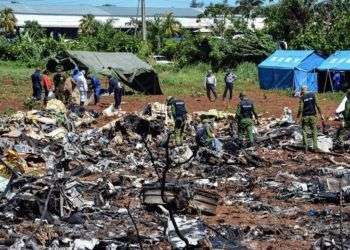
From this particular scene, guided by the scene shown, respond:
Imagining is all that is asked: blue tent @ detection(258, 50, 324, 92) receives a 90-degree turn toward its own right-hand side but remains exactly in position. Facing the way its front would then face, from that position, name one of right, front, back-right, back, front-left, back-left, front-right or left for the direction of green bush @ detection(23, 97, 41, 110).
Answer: front

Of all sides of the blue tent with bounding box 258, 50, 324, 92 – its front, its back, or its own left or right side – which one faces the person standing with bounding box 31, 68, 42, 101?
right

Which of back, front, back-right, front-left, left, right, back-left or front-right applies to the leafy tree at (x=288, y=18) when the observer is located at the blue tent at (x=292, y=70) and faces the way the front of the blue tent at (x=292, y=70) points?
back-left

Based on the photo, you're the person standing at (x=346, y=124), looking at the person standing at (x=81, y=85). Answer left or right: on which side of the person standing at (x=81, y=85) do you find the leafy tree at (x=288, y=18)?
right

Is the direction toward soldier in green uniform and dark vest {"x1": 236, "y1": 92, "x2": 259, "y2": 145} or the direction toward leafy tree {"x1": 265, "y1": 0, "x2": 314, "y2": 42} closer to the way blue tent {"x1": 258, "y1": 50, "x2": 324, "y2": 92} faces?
the soldier in green uniform and dark vest

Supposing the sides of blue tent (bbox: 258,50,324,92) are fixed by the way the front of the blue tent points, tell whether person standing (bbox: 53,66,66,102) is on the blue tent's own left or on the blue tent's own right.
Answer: on the blue tent's own right

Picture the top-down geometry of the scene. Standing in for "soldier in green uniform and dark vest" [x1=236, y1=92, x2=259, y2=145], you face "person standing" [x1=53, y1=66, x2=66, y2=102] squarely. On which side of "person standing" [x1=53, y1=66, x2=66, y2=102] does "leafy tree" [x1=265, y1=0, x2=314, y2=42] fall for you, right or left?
right

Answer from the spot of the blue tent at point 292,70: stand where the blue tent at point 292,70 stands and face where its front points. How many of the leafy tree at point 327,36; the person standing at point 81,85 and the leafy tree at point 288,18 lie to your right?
1

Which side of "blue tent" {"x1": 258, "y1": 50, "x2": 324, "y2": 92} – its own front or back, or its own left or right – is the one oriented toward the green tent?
right

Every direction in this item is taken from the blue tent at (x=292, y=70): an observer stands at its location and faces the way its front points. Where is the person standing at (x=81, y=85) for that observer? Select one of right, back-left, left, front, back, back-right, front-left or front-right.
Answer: right

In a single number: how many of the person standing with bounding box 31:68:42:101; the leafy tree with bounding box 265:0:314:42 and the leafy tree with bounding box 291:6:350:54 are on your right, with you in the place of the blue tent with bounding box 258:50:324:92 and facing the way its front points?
1

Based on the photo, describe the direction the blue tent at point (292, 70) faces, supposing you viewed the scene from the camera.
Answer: facing the viewer and to the right of the viewer

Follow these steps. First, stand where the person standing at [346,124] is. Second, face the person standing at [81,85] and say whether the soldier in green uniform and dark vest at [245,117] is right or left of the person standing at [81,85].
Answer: left

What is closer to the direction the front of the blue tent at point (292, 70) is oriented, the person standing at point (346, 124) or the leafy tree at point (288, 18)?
the person standing

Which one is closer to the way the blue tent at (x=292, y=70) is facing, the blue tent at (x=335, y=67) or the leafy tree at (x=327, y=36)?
the blue tent
